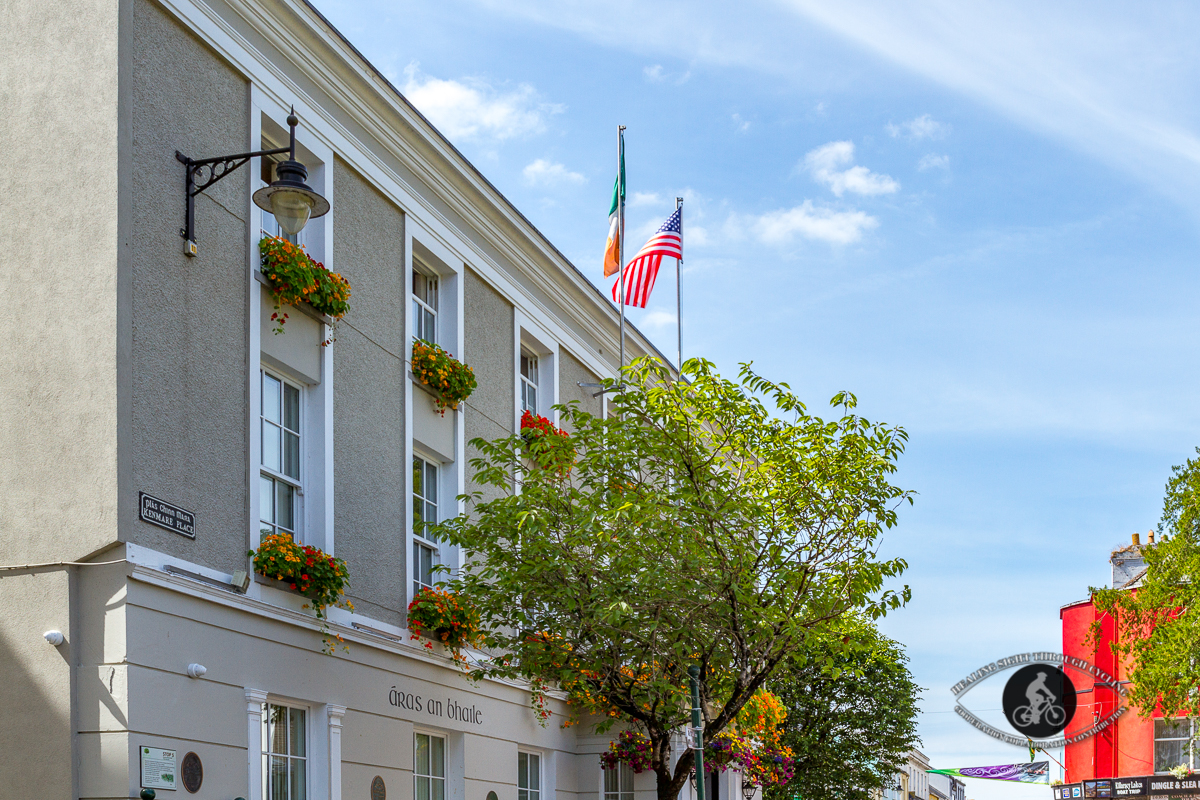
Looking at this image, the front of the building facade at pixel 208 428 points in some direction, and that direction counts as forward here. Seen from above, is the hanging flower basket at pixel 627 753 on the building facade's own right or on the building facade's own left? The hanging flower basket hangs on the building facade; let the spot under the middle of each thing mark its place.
on the building facade's own left

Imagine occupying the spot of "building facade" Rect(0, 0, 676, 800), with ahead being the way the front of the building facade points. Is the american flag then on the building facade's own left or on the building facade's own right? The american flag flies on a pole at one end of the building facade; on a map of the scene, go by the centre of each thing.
on the building facade's own left

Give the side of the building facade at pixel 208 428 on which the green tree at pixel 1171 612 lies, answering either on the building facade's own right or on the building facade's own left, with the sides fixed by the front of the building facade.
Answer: on the building facade's own left

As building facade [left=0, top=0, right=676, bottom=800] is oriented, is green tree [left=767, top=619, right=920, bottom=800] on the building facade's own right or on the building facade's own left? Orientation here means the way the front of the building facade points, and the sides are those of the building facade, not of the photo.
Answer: on the building facade's own left

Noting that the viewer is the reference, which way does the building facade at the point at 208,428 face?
facing the viewer and to the right of the viewer
